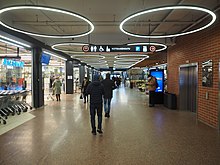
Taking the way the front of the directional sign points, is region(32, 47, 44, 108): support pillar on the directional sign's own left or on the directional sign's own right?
on the directional sign's own right

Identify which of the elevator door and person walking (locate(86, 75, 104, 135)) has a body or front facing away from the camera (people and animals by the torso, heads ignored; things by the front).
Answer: the person walking

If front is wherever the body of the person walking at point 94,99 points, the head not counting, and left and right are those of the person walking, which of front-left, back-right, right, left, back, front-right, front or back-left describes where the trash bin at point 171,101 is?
front-right

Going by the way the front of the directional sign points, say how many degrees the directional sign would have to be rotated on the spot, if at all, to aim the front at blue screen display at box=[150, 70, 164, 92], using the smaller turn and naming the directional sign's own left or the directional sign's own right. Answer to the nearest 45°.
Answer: approximately 135° to the directional sign's own left

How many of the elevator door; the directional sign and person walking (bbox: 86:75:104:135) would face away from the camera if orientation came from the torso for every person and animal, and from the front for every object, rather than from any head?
1

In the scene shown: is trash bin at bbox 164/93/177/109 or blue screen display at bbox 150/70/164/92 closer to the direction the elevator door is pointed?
the trash bin

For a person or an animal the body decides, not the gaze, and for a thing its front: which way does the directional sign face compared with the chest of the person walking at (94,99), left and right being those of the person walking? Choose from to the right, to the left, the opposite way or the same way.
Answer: the opposite way

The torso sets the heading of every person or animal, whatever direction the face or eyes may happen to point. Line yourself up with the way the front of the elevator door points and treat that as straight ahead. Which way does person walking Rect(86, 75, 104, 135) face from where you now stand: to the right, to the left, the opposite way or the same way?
to the right

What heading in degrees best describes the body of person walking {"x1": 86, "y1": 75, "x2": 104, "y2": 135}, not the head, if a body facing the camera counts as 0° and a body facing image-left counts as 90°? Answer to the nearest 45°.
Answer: approximately 180°

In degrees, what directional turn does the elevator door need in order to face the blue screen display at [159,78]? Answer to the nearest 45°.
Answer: approximately 90° to its right

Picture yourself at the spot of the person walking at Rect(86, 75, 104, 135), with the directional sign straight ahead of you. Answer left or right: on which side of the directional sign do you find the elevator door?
right

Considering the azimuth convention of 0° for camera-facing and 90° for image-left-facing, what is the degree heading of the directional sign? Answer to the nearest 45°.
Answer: approximately 0°

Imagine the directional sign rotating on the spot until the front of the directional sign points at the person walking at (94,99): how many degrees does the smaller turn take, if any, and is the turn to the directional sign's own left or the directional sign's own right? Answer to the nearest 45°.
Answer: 0° — it already faces them

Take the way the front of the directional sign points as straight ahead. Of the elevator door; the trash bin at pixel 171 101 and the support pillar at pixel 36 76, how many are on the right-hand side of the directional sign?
1

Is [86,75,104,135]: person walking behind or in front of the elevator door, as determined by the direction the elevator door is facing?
in front

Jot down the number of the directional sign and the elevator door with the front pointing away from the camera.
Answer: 0

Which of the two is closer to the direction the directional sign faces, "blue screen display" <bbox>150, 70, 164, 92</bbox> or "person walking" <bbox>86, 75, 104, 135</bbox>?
the person walking
